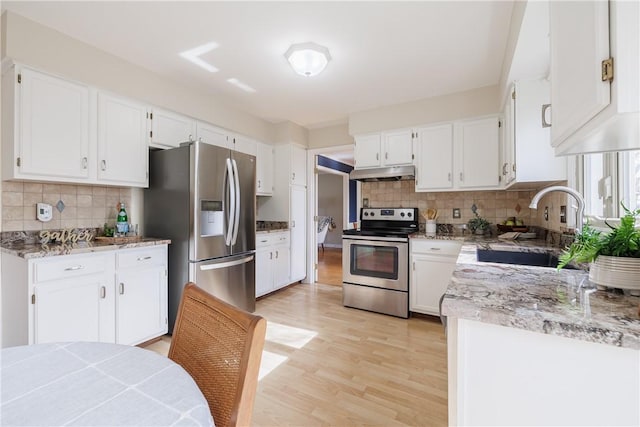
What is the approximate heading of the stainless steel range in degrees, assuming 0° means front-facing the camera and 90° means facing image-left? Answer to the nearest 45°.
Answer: approximately 45°

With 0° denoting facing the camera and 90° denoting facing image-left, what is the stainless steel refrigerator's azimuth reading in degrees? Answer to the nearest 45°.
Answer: approximately 315°

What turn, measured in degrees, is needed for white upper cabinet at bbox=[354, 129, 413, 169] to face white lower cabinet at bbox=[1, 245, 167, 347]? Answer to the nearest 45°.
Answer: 0° — it already faces it

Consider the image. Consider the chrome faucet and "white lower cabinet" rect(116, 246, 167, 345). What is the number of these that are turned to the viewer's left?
1

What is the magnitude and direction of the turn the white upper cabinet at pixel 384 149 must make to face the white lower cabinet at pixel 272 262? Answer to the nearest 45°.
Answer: approximately 45° to its right

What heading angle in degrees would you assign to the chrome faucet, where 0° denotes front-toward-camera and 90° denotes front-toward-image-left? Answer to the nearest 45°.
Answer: approximately 90°

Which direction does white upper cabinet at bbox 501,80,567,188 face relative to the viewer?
to the viewer's left
